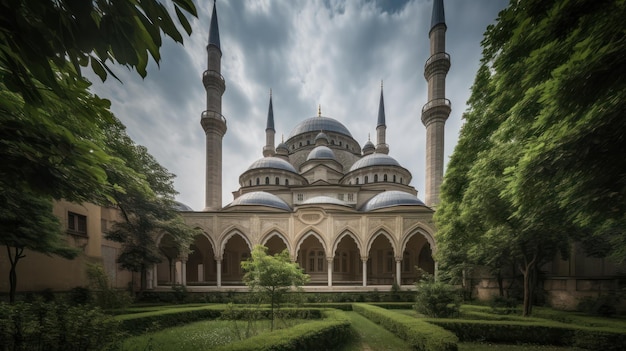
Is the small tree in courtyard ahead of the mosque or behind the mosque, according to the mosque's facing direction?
ahead

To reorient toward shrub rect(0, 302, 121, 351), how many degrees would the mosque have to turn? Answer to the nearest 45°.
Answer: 0° — it already faces it

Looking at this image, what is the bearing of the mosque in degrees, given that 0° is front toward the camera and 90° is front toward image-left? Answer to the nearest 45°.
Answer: approximately 0°

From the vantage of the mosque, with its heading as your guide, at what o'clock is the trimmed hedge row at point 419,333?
The trimmed hedge row is roughly at 12 o'clock from the mosque.

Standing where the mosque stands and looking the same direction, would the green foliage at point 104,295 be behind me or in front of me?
in front

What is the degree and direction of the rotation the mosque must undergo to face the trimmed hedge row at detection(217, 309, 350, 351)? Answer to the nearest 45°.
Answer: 0° — it already faces it
